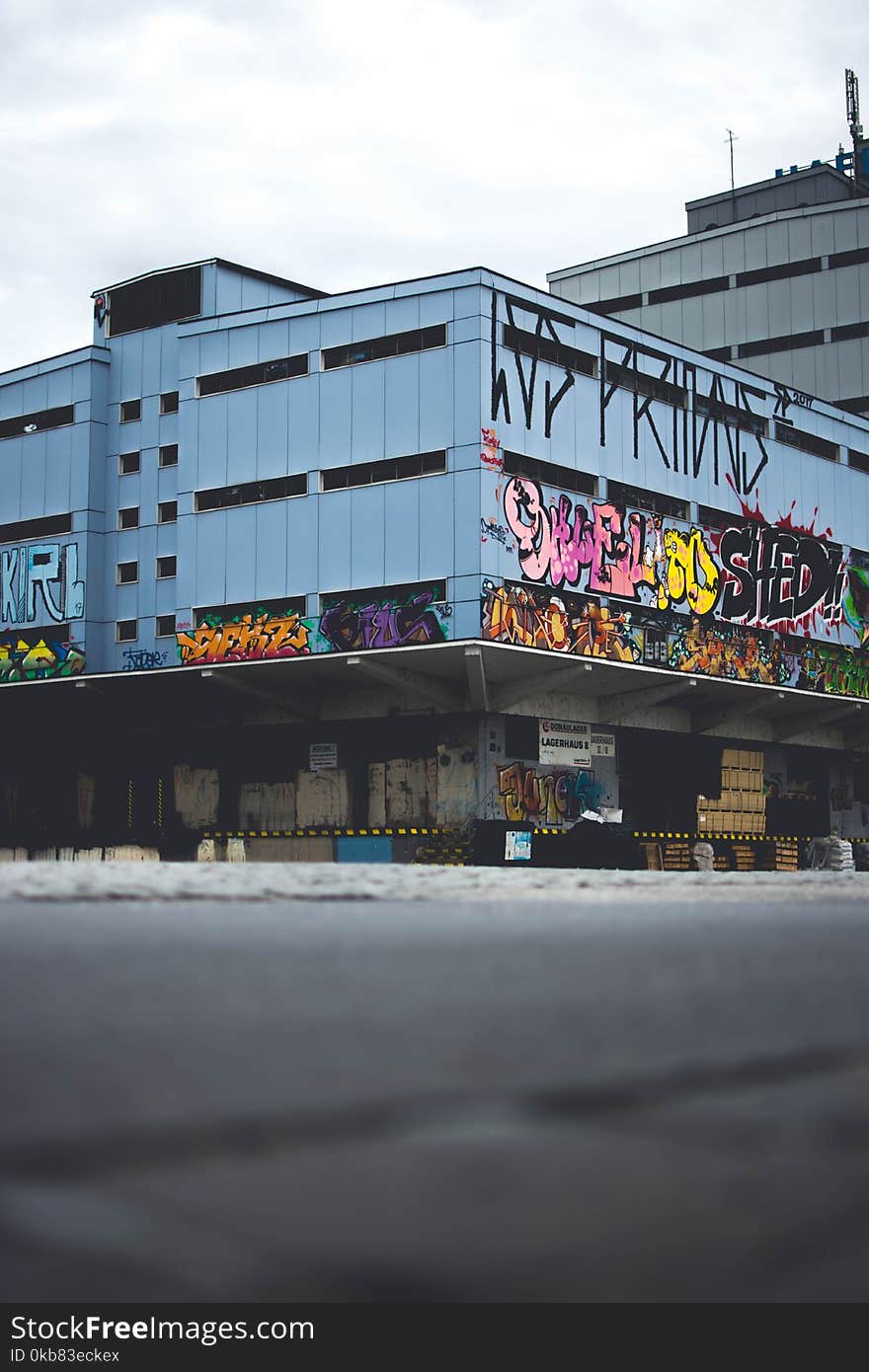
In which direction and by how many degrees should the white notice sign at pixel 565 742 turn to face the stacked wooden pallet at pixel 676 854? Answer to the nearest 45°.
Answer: approximately 90° to its left

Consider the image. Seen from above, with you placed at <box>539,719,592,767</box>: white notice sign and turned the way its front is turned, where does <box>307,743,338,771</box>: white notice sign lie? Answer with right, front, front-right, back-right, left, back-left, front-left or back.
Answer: back-right

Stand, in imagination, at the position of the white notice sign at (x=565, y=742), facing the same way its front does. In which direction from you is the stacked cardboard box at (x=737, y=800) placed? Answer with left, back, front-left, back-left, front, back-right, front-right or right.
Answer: left

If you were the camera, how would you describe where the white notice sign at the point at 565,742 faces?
facing the viewer and to the right of the viewer

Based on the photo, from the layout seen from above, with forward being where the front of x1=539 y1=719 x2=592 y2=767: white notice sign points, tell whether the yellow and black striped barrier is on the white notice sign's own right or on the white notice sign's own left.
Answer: on the white notice sign's own right

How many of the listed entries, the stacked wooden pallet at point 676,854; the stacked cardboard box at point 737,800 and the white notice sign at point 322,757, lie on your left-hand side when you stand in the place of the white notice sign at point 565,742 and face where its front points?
2

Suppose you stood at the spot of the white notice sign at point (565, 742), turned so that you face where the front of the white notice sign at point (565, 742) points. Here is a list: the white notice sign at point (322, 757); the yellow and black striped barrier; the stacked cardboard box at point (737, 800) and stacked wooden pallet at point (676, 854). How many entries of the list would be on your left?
2
